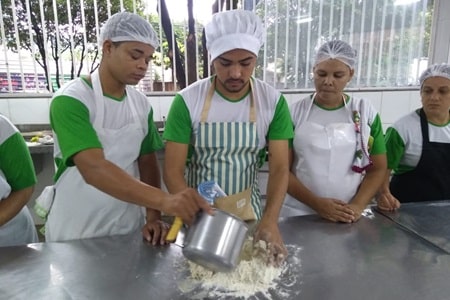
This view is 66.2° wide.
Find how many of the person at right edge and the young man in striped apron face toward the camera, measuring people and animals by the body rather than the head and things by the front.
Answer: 2

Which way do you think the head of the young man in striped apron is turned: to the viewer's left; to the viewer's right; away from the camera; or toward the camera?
toward the camera

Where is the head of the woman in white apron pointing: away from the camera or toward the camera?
toward the camera

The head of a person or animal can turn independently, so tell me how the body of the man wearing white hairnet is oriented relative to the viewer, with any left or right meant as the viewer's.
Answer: facing the viewer and to the right of the viewer

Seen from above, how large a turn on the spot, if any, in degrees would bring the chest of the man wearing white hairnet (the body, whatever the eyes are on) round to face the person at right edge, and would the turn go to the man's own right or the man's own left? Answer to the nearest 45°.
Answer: approximately 45° to the man's own left

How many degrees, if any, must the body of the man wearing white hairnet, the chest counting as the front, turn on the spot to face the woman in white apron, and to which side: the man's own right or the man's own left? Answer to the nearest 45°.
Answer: approximately 45° to the man's own left

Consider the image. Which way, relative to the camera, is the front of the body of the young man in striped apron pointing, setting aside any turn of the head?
toward the camera

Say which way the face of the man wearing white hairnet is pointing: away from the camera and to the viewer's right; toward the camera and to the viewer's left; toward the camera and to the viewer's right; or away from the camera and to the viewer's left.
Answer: toward the camera and to the viewer's right

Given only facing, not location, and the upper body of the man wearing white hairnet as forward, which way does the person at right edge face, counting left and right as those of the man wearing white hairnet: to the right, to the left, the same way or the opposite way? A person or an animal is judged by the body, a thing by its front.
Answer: to the right

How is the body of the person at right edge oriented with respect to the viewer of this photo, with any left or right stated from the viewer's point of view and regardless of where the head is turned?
facing the viewer
